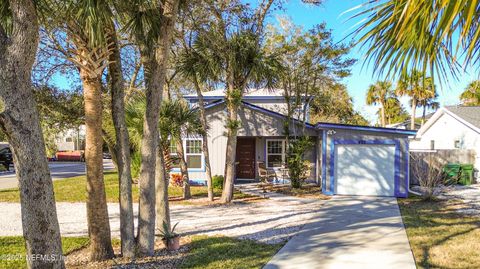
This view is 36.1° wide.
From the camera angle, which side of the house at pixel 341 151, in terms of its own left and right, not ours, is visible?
front

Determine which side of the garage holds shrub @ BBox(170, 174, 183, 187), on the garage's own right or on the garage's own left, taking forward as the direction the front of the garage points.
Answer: on the garage's own right

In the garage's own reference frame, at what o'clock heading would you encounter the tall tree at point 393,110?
The tall tree is roughly at 6 o'clock from the garage.

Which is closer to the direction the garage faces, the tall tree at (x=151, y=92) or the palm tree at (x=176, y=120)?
the tall tree

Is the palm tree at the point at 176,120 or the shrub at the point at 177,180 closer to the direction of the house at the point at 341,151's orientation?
the palm tree

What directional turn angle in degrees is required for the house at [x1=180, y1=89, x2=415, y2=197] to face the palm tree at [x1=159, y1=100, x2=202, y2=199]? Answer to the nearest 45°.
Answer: approximately 45° to its right

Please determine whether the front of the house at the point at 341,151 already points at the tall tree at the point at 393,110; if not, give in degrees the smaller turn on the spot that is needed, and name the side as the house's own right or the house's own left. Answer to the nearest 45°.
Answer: approximately 180°

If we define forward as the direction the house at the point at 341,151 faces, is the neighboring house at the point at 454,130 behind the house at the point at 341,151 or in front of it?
behind

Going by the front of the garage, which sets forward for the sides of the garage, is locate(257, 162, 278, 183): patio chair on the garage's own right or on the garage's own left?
on the garage's own right

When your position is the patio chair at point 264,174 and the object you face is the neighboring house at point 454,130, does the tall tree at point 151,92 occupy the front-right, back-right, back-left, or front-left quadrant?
back-right
